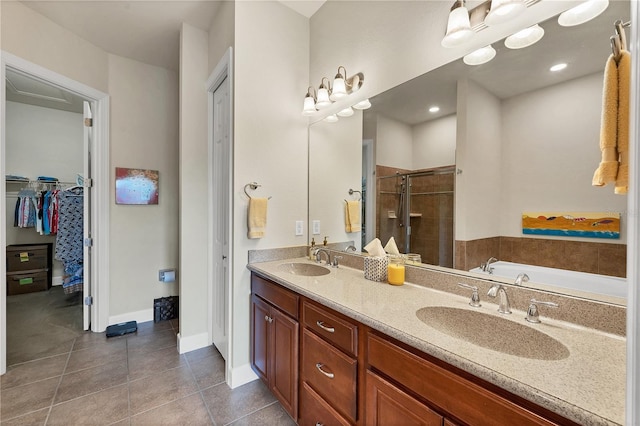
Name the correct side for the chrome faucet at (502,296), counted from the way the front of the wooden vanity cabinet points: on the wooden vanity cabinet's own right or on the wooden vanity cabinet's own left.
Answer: on the wooden vanity cabinet's own left

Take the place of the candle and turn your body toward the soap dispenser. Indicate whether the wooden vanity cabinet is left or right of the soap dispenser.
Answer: left

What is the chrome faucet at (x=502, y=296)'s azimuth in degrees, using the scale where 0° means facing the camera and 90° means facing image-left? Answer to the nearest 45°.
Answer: approximately 45°

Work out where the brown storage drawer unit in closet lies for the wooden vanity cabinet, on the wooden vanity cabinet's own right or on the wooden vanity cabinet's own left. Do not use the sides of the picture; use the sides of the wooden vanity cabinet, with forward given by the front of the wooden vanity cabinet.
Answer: on the wooden vanity cabinet's own right
